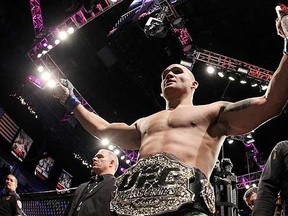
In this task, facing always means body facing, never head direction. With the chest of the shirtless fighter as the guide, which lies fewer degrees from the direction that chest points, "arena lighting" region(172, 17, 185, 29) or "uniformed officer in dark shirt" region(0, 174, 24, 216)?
the uniformed officer in dark shirt

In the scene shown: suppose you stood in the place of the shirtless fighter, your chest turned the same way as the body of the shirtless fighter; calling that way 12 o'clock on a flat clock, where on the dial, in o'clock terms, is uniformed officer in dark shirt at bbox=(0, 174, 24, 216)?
The uniformed officer in dark shirt is roughly at 3 o'clock from the shirtless fighter.

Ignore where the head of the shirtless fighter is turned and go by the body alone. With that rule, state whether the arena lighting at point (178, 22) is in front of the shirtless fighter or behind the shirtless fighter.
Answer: behind

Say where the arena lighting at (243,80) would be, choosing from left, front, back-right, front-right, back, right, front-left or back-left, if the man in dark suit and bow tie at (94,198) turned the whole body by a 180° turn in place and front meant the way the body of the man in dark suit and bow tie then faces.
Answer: front

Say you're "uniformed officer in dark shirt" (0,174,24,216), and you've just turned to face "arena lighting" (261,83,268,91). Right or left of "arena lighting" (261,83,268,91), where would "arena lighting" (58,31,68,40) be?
left

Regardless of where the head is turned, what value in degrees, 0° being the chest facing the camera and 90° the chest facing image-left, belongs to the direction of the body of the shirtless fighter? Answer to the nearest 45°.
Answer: approximately 45°

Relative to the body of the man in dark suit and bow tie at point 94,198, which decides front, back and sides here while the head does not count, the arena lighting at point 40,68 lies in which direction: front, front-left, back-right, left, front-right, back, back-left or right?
back-right
